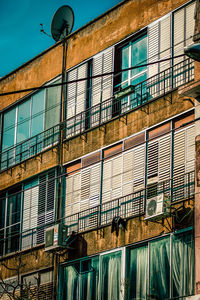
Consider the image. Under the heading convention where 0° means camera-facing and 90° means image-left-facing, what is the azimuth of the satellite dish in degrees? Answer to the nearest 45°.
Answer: approximately 135°

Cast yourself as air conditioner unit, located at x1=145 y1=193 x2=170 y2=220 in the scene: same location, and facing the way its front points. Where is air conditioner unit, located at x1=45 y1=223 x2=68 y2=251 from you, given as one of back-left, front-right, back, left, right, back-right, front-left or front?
right

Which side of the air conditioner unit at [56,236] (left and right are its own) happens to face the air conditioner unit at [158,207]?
left

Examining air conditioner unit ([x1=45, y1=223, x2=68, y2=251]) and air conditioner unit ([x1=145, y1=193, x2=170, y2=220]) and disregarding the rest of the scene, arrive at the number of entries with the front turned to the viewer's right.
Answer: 0

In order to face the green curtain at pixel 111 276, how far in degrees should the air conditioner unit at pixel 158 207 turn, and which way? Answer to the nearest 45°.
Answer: approximately 90° to its right

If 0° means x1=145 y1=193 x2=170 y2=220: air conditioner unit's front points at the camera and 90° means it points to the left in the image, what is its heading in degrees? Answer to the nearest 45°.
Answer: approximately 45°
